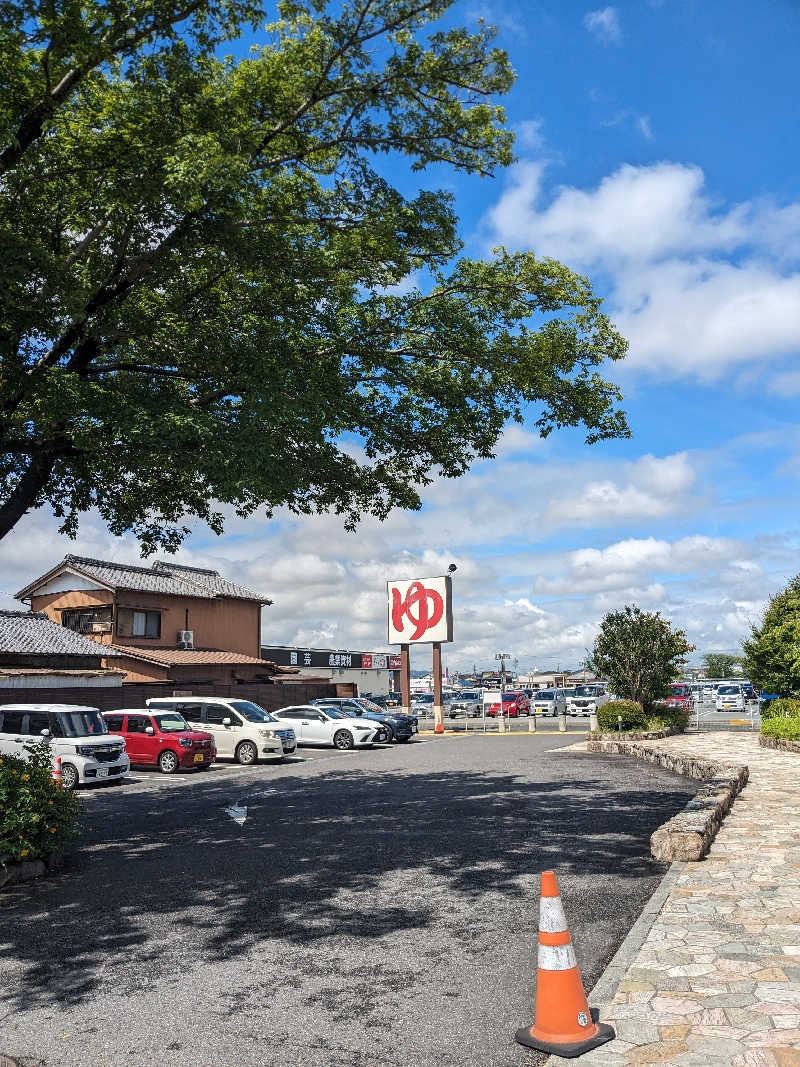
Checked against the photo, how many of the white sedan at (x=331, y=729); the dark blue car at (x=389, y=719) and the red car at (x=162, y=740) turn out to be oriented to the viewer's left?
0

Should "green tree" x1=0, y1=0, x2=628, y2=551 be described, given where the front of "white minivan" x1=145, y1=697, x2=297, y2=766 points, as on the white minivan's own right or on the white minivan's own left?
on the white minivan's own right

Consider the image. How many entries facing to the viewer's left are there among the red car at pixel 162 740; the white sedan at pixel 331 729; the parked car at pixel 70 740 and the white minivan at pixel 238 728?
0

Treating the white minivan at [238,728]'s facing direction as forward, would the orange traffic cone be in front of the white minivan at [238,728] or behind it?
in front

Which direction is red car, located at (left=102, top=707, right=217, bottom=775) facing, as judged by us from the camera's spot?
facing the viewer and to the right of the viewer

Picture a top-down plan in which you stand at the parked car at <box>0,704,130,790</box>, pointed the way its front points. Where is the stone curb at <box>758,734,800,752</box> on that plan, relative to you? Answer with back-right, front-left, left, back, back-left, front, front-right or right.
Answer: front-left

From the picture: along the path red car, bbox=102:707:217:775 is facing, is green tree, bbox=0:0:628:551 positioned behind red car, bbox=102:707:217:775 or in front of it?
in front

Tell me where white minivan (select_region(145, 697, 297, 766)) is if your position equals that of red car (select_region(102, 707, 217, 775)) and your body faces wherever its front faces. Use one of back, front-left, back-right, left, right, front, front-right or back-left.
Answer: left

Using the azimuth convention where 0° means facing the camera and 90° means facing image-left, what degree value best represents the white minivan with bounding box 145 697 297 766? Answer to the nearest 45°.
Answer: approximately 315°

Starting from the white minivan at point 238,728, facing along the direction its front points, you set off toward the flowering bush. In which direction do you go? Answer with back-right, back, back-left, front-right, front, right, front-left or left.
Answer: front-right

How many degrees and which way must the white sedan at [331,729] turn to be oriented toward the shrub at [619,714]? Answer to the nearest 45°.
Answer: approximately 45° to its left

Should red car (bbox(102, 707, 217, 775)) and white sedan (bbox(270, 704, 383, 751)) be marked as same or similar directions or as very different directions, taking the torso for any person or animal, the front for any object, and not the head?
same or similar directions

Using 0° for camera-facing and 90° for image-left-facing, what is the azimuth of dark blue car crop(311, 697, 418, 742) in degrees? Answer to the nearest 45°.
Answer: approximately 315°

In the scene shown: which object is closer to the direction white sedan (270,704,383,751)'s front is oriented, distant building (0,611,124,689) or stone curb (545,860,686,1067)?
the stone curb
